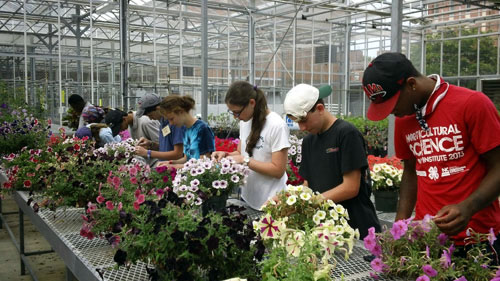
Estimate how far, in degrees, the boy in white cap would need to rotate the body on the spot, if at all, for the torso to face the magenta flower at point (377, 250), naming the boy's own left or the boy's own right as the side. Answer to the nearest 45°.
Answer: approximately 45° to the boy's own left

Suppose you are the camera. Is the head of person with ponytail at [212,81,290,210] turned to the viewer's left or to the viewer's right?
to the viewer's left

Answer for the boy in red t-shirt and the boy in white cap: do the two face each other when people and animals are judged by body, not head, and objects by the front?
no

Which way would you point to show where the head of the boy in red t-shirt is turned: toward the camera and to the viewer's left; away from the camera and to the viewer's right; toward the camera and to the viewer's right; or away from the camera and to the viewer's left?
toward the camera and to the viewer's left

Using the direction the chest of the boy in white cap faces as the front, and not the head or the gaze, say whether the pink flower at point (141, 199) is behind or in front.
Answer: in front

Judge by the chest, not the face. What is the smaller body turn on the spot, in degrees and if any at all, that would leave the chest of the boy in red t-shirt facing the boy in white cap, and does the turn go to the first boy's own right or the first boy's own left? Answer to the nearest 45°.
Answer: approximately 90° to the first boy's own right

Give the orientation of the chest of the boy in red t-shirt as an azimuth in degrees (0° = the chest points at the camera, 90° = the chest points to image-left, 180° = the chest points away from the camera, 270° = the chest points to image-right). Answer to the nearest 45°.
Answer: approximately 45°

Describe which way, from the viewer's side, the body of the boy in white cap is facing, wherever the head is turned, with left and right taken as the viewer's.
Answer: facing the viewer and to the left of the viewer

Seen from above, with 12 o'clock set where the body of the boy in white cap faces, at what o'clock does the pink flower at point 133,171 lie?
The pink flower is roughly at 2 o'clock from the boy in white cap.

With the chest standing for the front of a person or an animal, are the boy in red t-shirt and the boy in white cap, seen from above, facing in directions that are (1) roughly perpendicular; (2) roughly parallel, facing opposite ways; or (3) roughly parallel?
roughly parallel

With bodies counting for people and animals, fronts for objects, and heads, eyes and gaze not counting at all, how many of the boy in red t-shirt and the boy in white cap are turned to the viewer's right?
0
